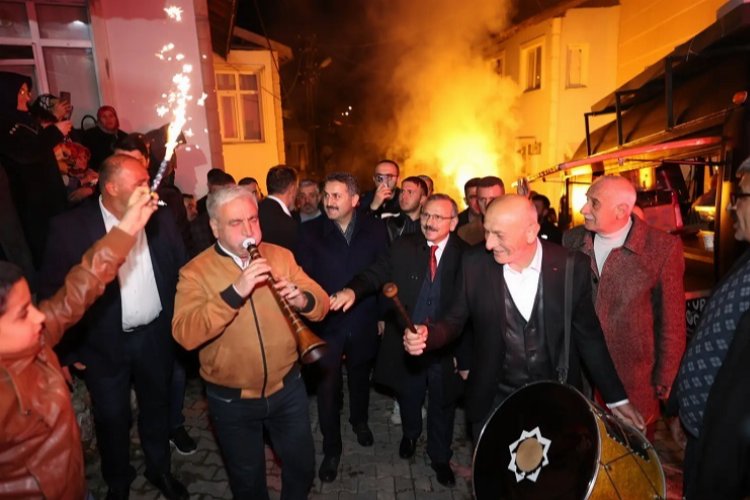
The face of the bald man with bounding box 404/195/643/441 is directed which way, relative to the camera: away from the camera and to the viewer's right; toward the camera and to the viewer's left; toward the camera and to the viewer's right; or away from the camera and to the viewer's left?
toward the camera and to the viewer's left

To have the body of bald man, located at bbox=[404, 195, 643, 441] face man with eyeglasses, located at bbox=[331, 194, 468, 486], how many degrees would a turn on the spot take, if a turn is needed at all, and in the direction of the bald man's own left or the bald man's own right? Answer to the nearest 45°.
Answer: approximately 90° to the bald man's own right

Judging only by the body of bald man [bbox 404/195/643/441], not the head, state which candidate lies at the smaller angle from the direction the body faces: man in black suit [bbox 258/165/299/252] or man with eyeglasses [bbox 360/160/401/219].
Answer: the man in black suit

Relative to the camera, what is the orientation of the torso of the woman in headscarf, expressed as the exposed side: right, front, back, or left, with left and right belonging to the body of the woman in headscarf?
right

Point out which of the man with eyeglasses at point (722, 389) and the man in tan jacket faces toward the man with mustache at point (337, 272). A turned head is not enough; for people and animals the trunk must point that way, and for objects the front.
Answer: the man with eyeglasses

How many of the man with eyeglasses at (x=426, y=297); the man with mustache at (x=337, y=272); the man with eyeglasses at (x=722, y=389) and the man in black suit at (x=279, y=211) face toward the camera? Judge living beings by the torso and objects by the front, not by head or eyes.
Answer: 2

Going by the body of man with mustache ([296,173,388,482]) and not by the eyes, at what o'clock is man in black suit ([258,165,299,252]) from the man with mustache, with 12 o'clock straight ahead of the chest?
The man in black suit is roughly at 5 o'clock from the man with mustache.

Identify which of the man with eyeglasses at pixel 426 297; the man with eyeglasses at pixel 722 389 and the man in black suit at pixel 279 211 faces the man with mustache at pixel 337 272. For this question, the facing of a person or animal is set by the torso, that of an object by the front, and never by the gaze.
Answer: the man with eyeglasses at pixel 722 389

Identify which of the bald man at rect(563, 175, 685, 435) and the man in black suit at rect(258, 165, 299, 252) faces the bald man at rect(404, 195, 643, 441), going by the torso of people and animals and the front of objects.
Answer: the bald man at rect(563, 175, 685, 435)
